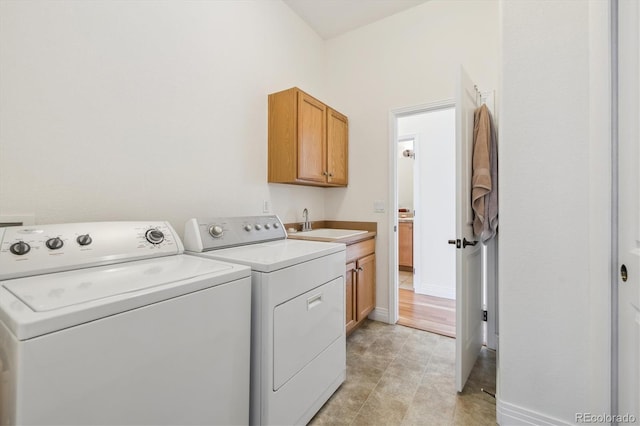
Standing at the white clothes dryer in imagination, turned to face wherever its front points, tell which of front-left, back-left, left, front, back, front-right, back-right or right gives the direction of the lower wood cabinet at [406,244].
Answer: left

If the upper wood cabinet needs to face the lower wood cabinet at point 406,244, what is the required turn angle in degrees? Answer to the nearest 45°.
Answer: approximately 90° to its left

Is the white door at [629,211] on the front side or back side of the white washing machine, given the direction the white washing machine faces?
on the front side

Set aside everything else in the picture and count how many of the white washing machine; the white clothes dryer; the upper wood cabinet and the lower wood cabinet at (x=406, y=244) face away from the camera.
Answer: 0

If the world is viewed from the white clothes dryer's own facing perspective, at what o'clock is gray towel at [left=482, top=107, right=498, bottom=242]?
The gray towel is roughly at 10 o'clock from the white clothes dryer.

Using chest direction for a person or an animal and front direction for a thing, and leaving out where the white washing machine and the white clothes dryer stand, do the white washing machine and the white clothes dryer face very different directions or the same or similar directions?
same or similar directions

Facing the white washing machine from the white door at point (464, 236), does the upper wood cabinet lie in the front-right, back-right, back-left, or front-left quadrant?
front-right

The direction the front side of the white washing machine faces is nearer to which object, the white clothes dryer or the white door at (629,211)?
the white door

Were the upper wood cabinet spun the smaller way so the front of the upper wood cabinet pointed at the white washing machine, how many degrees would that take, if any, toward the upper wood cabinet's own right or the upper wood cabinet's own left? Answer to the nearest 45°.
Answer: approximately 45° to the upper wood cabinet's own right

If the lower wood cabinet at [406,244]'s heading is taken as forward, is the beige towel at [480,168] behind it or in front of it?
in front

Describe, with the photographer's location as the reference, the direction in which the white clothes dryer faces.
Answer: facing the viewer and to the right of the viewer

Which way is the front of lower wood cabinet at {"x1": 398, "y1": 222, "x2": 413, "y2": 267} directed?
toward the camera

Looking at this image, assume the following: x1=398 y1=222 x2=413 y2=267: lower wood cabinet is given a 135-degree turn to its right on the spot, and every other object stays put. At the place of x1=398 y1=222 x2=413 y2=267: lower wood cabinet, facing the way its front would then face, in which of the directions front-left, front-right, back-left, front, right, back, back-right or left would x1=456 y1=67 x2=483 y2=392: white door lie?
back-left

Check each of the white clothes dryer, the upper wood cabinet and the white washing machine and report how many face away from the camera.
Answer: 0

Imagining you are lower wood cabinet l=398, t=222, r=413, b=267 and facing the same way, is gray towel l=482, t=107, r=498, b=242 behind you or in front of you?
in front

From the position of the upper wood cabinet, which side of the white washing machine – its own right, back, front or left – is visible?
left

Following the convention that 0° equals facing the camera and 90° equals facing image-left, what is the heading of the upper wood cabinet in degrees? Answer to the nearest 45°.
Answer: approximately 315°
